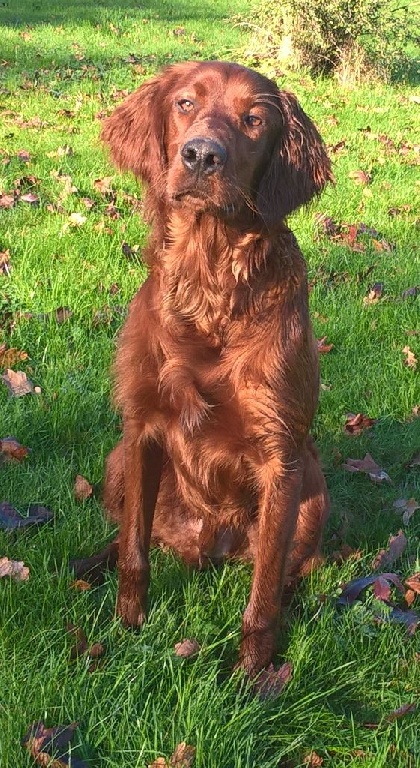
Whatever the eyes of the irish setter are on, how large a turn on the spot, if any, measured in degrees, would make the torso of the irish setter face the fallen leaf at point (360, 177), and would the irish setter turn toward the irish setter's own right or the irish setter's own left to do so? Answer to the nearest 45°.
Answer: approximately 180°

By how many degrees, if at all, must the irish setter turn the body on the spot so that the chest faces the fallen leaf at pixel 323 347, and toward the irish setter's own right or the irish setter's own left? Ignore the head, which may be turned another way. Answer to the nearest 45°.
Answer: approximately 180°

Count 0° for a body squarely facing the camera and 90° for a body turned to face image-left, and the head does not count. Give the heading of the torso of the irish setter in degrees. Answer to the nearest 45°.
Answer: approximately 0°

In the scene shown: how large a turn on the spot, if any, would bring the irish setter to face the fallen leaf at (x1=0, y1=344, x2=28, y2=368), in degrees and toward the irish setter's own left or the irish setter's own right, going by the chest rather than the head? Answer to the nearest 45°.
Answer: approximately 135° to the irish setter's own right

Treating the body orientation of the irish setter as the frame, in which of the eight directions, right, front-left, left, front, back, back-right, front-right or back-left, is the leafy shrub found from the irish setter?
back
